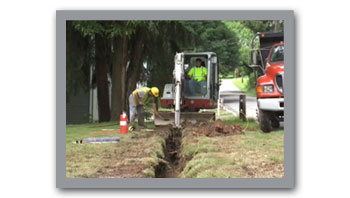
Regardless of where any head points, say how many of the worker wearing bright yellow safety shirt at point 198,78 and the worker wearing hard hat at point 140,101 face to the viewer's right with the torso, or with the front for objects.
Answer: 1

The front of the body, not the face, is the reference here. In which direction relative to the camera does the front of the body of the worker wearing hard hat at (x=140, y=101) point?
to the viewer's right

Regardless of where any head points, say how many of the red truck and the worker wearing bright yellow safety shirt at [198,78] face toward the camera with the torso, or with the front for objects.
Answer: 2

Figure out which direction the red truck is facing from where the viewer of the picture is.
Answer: facing the viewer

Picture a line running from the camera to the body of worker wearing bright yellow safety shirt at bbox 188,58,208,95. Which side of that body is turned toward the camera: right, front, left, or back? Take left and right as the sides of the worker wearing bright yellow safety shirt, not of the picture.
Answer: front

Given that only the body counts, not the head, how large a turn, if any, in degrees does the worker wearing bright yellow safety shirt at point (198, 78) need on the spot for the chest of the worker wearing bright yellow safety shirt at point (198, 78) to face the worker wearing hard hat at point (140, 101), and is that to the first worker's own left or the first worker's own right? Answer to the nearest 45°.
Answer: approximately 45° to the first worker's own right

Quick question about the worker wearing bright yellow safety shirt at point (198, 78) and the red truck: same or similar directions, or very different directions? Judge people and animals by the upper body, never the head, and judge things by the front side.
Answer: same or similar directions

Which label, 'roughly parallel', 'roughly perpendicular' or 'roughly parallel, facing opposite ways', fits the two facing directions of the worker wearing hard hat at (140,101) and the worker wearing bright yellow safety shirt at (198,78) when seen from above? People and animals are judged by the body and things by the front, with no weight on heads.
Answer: roughly perpendicular

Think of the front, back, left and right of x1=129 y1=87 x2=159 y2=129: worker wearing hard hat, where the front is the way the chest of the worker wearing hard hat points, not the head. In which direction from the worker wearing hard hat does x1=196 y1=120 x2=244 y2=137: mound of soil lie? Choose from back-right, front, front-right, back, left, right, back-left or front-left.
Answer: front-right

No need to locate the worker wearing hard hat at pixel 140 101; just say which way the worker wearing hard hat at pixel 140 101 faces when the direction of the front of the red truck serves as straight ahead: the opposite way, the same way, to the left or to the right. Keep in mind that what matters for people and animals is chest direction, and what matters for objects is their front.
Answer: to the left

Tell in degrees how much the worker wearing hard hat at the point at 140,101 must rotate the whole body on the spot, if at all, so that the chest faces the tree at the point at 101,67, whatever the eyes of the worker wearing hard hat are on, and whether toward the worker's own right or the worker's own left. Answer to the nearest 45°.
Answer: approximately 135° to the worker's own left
